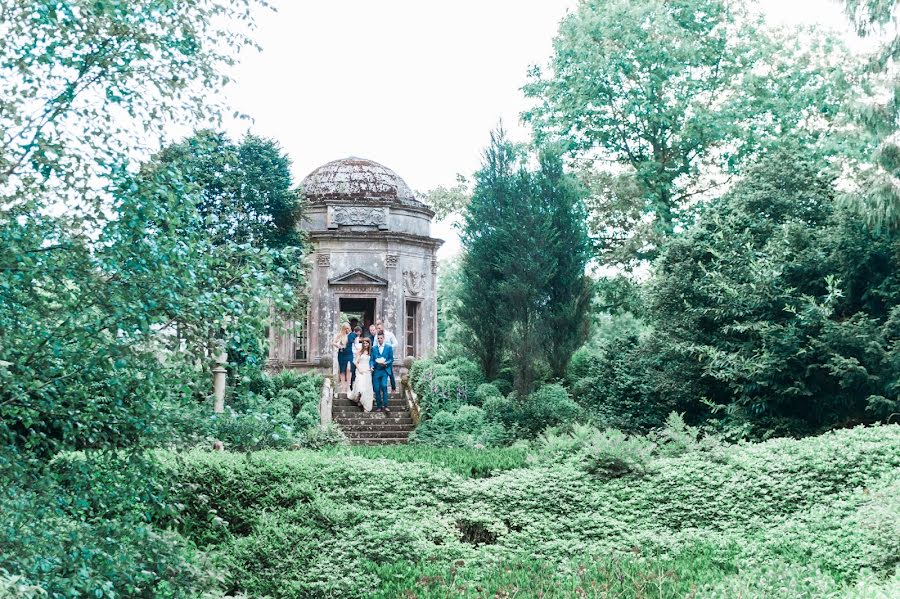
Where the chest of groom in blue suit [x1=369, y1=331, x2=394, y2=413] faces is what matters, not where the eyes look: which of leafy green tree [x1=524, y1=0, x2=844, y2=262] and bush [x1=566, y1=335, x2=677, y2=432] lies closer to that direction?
the bush

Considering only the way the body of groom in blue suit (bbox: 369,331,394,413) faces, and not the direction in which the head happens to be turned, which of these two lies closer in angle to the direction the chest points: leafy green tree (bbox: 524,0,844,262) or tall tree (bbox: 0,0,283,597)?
the tall tree

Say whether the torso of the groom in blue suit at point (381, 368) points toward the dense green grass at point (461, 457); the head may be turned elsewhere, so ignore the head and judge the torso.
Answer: yes

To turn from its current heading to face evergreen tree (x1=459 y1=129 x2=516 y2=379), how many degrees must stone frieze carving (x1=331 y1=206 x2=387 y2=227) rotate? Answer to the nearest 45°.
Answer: approximately 45° to its left

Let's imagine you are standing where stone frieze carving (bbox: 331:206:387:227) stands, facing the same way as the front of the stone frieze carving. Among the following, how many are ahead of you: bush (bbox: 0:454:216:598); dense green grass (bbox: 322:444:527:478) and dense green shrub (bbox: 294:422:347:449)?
3
